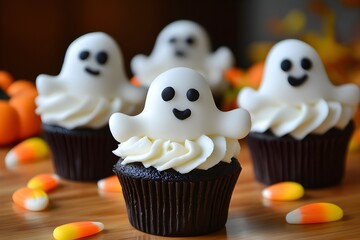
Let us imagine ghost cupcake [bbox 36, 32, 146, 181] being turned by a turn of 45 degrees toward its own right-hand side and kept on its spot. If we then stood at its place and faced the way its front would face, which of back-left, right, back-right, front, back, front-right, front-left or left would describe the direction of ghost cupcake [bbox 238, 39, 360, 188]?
back-left

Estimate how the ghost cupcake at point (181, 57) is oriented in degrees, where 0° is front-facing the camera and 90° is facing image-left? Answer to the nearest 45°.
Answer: approximately 0°

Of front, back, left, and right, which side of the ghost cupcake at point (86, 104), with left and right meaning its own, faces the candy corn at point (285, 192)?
left

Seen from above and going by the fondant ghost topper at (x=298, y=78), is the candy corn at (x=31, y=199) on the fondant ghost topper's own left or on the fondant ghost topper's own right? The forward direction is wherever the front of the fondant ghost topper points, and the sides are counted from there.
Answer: on the fondant ghost topper's own right

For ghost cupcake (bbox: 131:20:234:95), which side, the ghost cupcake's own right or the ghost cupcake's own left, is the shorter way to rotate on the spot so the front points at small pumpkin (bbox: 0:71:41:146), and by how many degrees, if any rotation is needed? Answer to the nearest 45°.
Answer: approximately 90° to the ghost cupcake's own right

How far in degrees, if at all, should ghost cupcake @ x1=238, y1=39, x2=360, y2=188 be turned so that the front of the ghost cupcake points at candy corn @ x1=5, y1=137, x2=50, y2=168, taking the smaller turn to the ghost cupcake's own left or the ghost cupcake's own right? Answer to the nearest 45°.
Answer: approximately 90° to the ghost cupcake's own right

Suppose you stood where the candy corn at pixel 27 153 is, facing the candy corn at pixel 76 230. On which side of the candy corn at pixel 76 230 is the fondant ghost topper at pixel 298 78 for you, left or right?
left

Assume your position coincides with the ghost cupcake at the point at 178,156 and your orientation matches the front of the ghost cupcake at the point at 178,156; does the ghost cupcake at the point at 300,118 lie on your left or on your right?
on your left
